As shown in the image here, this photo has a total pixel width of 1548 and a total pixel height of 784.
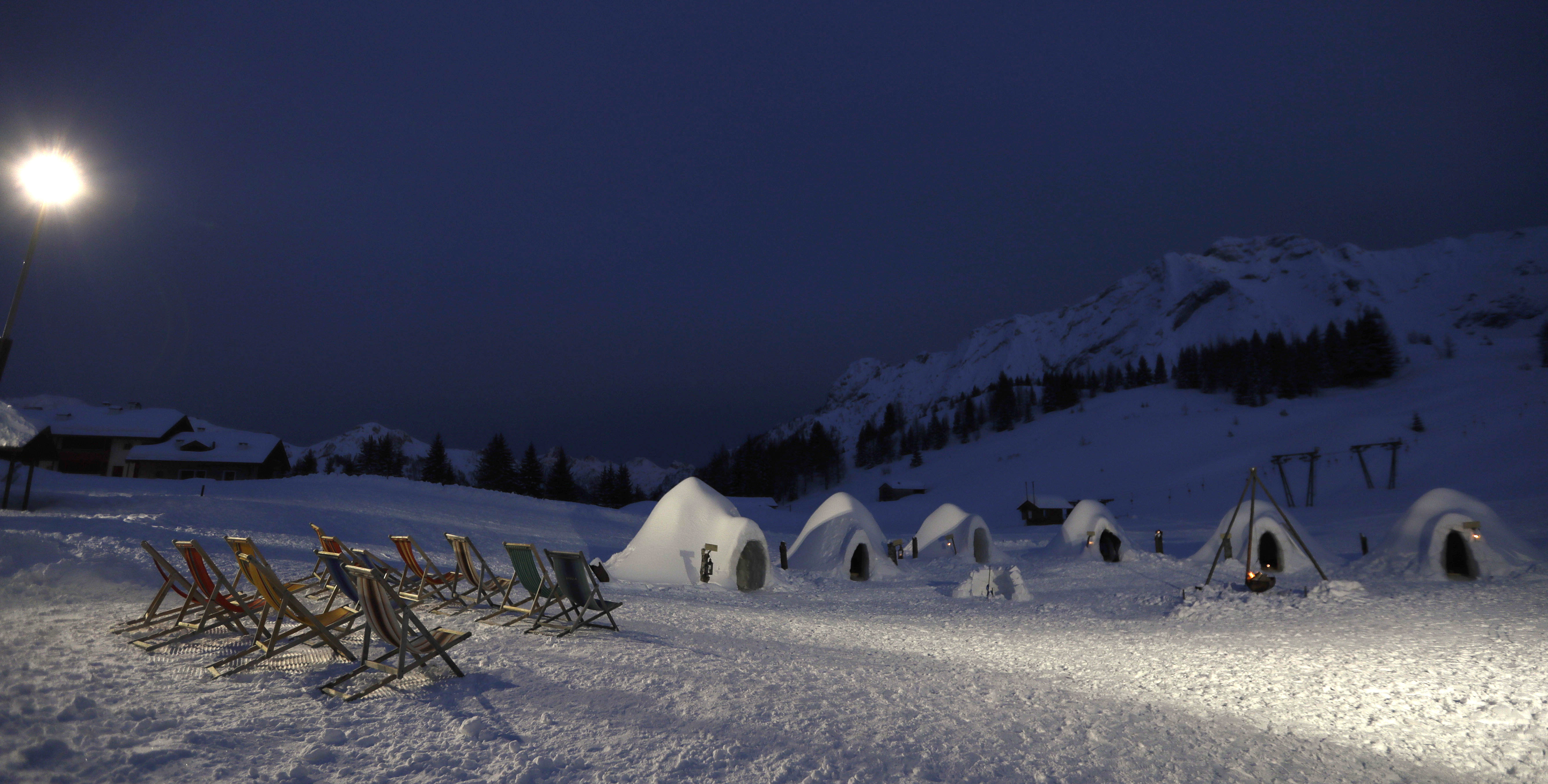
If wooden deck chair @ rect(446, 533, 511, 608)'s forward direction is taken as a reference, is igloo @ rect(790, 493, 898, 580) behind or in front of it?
in front

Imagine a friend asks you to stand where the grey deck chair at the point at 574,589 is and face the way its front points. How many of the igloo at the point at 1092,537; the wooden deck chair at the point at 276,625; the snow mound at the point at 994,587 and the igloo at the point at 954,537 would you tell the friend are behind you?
1

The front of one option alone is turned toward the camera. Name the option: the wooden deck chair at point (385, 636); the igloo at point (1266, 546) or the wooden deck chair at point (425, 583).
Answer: the igloo

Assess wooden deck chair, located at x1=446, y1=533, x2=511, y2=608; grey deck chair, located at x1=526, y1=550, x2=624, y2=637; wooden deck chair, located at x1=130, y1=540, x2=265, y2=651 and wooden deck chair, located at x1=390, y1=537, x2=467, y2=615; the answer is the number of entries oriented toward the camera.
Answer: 0

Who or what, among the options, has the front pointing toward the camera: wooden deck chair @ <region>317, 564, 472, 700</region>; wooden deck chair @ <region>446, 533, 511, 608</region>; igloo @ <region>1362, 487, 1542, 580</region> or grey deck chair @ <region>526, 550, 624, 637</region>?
the igloo

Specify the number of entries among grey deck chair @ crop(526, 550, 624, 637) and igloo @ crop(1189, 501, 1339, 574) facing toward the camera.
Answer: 1

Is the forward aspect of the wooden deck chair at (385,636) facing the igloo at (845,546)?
yes

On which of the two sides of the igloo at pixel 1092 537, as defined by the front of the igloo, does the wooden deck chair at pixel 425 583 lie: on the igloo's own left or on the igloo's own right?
on the igloo's own right

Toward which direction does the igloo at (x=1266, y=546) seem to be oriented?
toward the camera

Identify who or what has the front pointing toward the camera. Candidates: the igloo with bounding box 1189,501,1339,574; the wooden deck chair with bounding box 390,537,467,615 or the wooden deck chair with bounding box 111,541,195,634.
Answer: the igloo

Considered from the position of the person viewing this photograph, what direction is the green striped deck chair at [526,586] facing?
facing away from the viewer and to the right of the viewer

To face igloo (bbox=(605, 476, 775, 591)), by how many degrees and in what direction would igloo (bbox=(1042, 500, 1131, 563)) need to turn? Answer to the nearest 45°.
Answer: approximately 90° to its right

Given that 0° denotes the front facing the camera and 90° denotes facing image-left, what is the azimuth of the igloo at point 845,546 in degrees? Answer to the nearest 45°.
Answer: approximately 315°

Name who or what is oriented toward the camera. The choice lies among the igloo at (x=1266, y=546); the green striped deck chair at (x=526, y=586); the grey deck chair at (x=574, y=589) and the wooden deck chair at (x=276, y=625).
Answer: the igloo

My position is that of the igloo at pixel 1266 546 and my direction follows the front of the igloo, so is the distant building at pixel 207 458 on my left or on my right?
on my right

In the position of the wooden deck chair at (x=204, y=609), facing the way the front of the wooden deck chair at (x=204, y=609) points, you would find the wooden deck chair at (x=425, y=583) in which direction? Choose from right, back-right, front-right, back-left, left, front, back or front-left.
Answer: front
